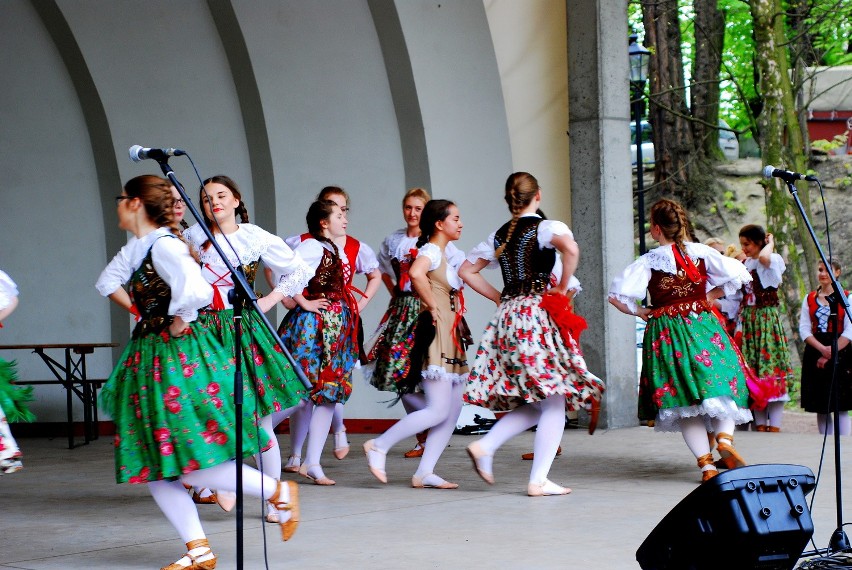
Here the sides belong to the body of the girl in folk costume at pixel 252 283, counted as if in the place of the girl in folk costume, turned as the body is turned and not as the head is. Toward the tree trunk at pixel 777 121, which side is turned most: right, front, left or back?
back

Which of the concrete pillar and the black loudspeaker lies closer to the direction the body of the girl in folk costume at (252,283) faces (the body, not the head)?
the black loudspeaker

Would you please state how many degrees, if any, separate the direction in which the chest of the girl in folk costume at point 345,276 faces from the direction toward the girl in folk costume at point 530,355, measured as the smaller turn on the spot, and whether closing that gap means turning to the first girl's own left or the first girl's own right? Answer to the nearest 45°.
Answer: approximately 45° to the first girl's own left

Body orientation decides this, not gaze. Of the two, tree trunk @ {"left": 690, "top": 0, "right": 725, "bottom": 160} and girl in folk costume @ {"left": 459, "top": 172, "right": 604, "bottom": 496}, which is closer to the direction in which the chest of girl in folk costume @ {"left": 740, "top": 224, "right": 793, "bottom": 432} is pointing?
the girl in folk costume

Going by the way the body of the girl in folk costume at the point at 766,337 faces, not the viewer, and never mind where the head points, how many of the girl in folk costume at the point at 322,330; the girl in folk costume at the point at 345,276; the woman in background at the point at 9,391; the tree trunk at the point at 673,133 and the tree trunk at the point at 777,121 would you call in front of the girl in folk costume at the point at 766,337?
3

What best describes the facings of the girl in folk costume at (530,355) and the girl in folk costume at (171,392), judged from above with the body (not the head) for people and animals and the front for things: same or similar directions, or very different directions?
very different directions
